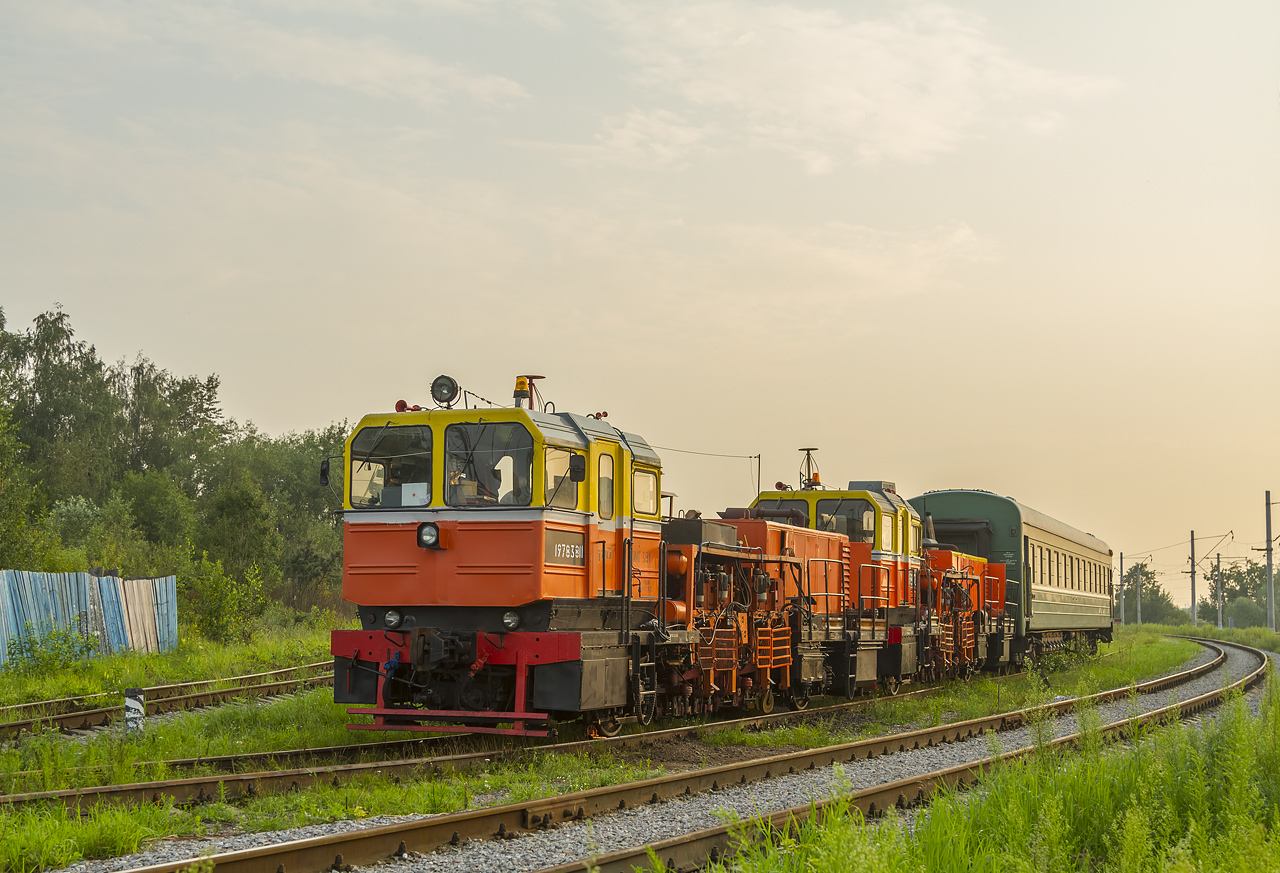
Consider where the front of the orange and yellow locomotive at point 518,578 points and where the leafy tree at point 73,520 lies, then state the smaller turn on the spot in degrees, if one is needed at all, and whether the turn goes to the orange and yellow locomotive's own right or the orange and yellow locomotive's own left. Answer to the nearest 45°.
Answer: approximately 90° to the orange and yellow locomotive's own right

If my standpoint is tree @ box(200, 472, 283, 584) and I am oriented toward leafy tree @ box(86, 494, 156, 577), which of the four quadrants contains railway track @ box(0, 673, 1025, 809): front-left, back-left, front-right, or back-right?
back-left

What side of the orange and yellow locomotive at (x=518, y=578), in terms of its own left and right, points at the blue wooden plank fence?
right

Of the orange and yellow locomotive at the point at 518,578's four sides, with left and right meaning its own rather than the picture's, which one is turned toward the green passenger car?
back

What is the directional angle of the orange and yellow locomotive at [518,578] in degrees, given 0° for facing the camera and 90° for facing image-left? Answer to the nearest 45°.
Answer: approximately 45°

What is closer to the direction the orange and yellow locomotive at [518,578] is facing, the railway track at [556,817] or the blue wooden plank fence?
the railway track

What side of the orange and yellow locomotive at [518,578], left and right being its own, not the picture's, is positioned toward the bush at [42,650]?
right

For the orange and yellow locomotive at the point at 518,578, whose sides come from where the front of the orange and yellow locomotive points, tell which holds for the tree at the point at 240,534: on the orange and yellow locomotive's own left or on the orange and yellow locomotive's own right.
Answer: on the orange and yellow locomotive's own right
